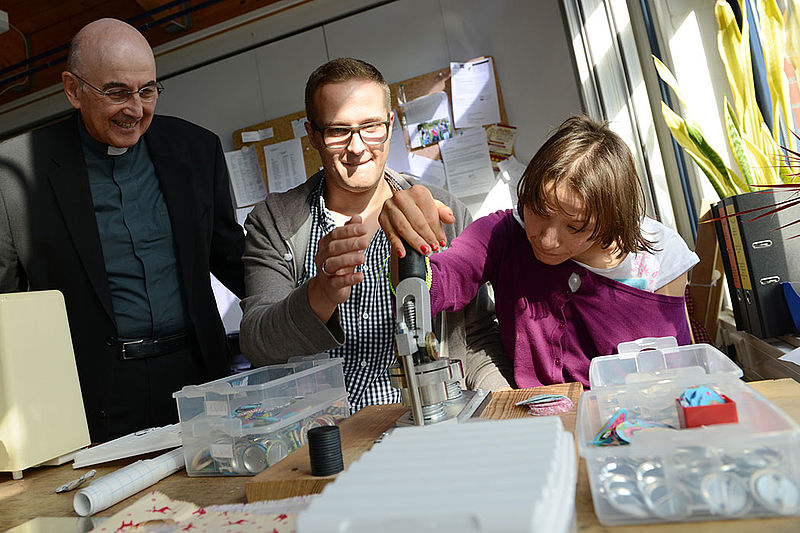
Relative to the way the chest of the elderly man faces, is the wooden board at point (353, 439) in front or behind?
in front

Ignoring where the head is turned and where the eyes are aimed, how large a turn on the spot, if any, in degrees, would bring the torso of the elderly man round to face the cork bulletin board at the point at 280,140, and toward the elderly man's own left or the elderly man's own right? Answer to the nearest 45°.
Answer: approximately 90° to the elderly man's own left

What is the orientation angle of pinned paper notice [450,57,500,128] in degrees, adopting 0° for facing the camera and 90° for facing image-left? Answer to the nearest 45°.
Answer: approximately 0°

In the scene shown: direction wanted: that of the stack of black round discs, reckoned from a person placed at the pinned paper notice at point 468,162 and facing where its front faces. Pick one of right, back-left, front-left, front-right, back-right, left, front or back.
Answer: front

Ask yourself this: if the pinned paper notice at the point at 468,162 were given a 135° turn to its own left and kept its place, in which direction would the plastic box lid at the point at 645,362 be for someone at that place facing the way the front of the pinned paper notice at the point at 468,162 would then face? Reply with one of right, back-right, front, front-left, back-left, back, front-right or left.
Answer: back-right

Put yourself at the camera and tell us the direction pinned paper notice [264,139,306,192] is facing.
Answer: facing the viewer

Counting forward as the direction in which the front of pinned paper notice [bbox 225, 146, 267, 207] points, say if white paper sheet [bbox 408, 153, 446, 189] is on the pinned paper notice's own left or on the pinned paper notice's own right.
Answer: on the pinned paper notice's own left

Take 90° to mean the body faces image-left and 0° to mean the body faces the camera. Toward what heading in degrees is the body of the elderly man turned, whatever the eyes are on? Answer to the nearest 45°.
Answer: approximately 315°

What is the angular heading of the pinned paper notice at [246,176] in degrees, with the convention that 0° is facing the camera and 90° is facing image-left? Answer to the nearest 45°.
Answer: approximately 0°

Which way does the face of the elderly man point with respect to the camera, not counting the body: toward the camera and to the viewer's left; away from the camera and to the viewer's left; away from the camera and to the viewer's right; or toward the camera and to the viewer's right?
toward the camera and to the viewer's right

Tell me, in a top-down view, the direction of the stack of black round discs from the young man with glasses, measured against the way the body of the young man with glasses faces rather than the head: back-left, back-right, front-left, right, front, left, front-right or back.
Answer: front

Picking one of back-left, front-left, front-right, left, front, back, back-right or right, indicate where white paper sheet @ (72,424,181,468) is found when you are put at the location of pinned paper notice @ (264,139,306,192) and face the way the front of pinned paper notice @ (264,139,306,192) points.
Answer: front

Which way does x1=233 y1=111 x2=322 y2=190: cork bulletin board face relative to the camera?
toward the camera

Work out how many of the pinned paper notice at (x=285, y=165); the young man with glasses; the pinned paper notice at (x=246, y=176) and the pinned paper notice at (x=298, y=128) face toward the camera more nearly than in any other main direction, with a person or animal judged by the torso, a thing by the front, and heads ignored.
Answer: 4

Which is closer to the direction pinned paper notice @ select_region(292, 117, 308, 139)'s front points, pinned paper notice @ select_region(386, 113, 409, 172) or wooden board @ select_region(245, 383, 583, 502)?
the wooden board

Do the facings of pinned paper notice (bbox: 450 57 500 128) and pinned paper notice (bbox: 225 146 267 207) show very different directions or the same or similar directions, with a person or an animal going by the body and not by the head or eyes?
same or similar directions
